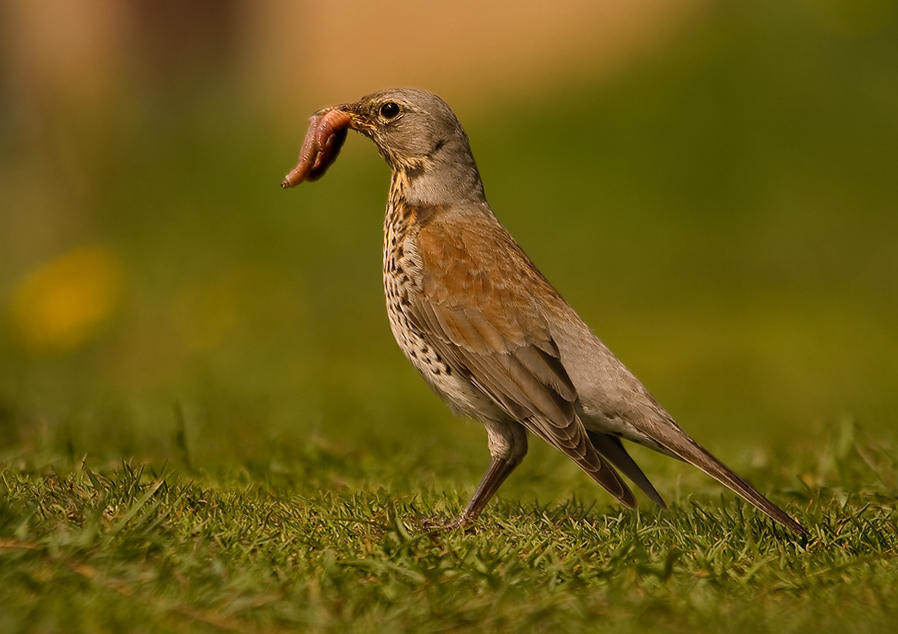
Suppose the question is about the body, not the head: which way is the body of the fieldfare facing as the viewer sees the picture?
to the viewer's left
